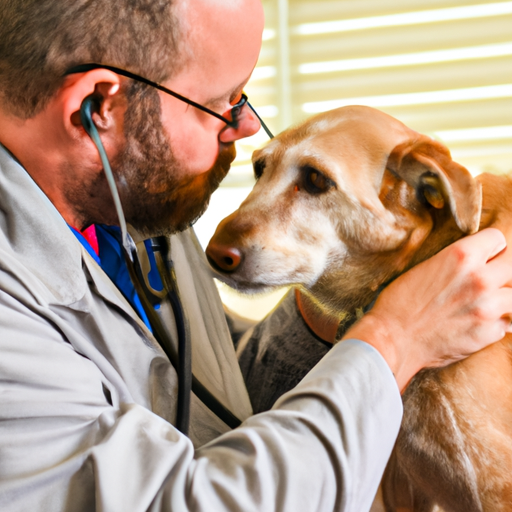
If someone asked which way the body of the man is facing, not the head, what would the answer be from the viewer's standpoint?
to the viewer's right

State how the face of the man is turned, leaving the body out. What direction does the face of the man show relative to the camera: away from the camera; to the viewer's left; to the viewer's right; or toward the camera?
to the viewer's right
